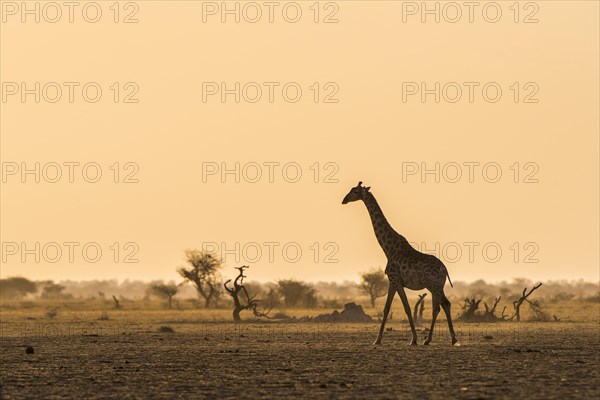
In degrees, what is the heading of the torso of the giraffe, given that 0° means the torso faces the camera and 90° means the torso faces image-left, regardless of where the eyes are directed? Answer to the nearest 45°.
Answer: approximately 90°
